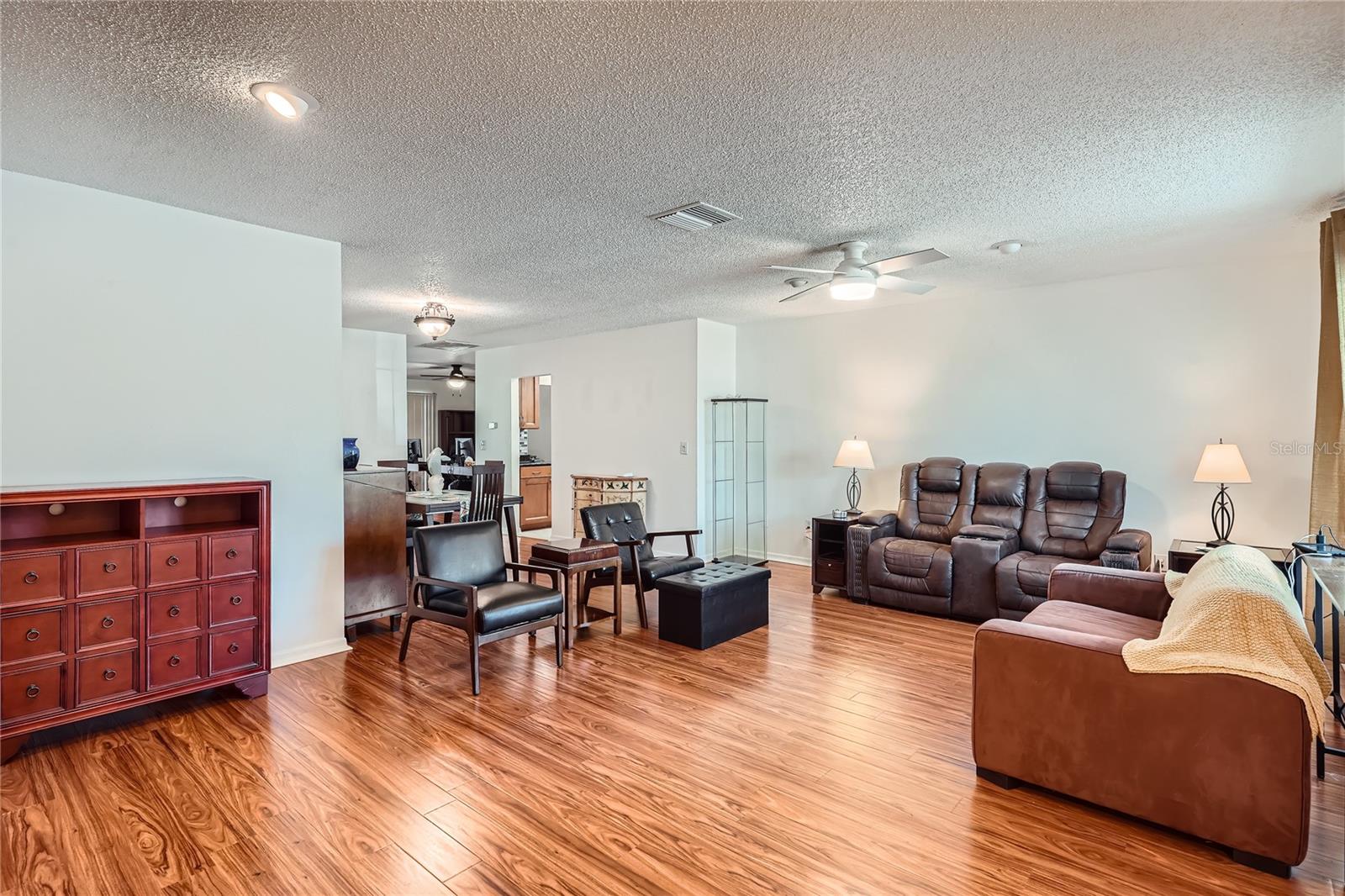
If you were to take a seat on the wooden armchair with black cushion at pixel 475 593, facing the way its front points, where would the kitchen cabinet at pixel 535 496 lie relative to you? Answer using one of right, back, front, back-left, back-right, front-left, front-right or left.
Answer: back-left

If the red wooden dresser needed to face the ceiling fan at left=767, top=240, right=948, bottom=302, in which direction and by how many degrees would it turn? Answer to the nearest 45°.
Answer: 0° — it already faces it

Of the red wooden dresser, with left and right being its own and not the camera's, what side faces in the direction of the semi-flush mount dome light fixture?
left

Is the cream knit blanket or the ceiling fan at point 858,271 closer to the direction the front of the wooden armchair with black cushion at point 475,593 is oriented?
the cream knit blanket

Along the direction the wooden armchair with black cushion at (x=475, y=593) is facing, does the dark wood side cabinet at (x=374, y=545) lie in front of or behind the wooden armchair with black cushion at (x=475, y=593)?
behind

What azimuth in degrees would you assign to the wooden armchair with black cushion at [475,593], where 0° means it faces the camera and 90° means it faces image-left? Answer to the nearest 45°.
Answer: approximately 315°
